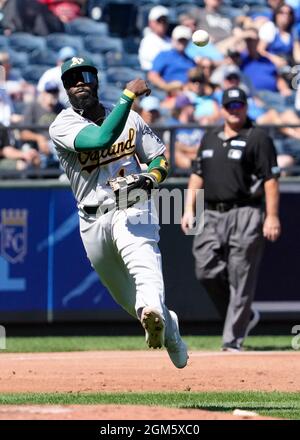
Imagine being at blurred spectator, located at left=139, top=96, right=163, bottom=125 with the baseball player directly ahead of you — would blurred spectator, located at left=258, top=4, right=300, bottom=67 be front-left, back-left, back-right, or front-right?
back-left

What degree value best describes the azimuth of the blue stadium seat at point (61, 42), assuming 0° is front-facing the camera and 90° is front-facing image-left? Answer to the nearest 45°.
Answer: approximately 0°

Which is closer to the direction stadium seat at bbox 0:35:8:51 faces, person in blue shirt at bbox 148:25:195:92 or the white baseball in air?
the white baseball in air

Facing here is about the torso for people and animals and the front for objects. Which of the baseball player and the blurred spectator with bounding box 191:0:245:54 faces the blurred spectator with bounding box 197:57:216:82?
the blurred spectator with bounding box 191:0:245:54

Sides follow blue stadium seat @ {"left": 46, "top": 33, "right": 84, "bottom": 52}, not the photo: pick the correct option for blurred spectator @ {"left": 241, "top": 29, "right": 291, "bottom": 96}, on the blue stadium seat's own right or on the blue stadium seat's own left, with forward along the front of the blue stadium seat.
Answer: on the blue stadium seat's own left

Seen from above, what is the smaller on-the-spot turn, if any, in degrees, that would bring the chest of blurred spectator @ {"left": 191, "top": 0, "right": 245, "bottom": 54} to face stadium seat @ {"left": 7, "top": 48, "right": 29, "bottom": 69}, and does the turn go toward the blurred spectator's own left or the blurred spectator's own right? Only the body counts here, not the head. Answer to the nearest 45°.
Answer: approximately 90° to the blurred spectator's own right

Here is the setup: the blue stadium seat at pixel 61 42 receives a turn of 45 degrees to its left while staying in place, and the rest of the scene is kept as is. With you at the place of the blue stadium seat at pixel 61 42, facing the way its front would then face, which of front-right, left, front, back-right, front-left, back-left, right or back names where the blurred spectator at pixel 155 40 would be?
front-left

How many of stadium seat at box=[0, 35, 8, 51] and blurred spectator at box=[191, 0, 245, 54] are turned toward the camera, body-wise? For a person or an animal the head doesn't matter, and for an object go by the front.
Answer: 2
